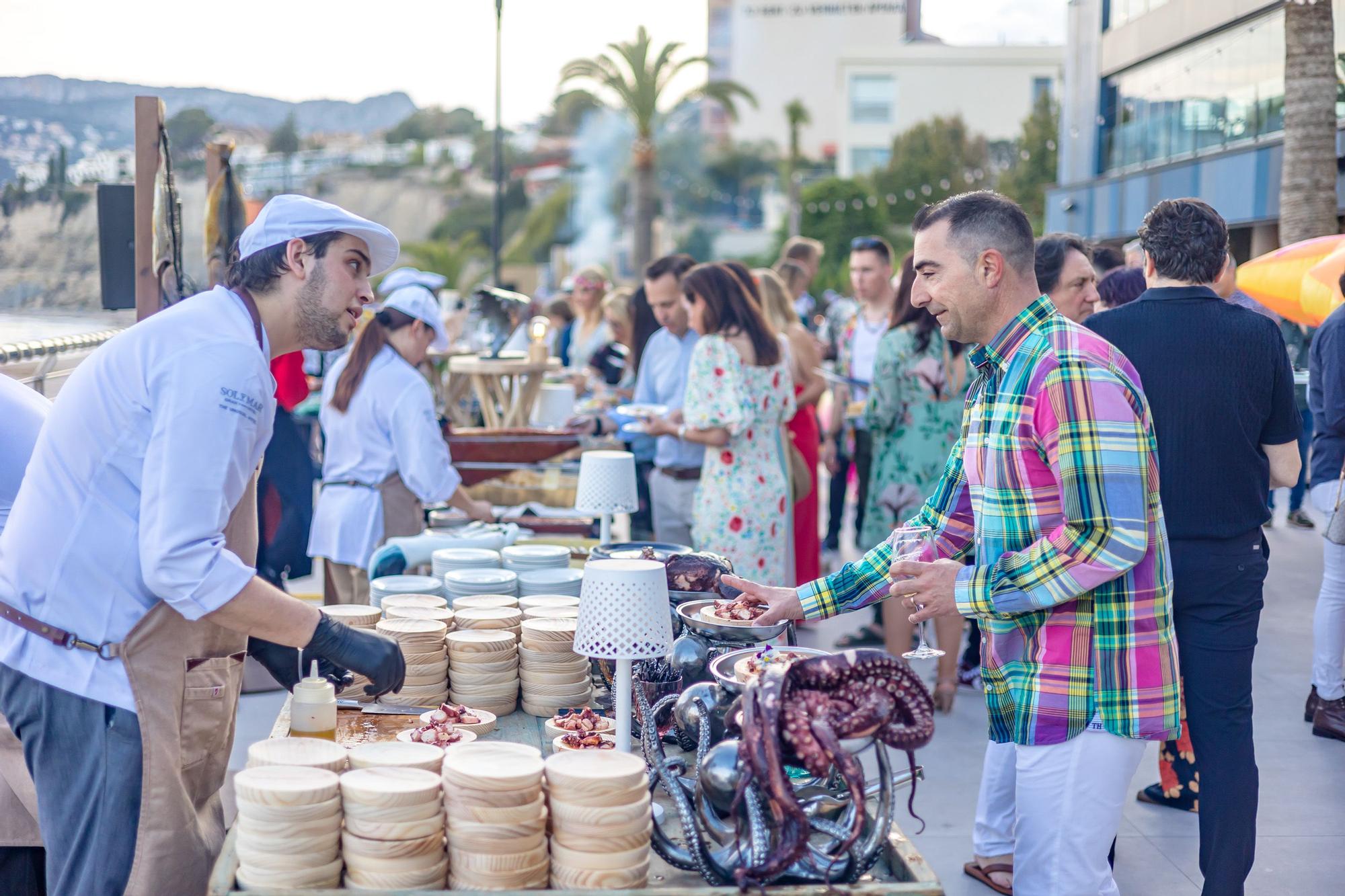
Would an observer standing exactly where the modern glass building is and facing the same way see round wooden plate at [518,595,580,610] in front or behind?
in front

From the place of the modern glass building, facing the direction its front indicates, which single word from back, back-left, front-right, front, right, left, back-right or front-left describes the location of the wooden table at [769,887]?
front-left

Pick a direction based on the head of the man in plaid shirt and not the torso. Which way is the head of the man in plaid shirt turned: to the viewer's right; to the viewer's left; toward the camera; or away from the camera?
to the viewer's left

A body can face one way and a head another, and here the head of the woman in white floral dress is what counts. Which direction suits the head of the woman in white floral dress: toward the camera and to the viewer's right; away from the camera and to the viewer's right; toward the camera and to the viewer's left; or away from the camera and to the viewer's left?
away from the camera and to the viewer's left

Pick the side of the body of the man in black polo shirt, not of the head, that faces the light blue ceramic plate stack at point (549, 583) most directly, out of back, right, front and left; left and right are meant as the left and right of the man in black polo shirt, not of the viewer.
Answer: left

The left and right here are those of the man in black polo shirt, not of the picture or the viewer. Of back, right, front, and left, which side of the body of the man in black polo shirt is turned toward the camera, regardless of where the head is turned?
back

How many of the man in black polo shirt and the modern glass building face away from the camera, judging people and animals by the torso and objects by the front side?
1

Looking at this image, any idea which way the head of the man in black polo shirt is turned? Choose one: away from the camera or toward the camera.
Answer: away from the camera

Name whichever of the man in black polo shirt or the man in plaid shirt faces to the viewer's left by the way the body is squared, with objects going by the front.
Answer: the man in plaid shirt

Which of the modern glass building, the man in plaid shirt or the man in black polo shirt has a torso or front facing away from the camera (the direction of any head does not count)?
the man in black polo shirt

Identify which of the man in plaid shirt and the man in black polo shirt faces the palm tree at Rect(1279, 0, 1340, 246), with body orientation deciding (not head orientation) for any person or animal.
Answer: the man in black polo shirt

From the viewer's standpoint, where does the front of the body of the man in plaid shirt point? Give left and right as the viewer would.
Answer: facing to the left of the viewer

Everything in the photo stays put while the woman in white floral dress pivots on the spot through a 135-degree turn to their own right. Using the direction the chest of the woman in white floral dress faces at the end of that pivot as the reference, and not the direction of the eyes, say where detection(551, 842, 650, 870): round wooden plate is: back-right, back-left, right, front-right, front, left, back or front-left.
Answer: right
